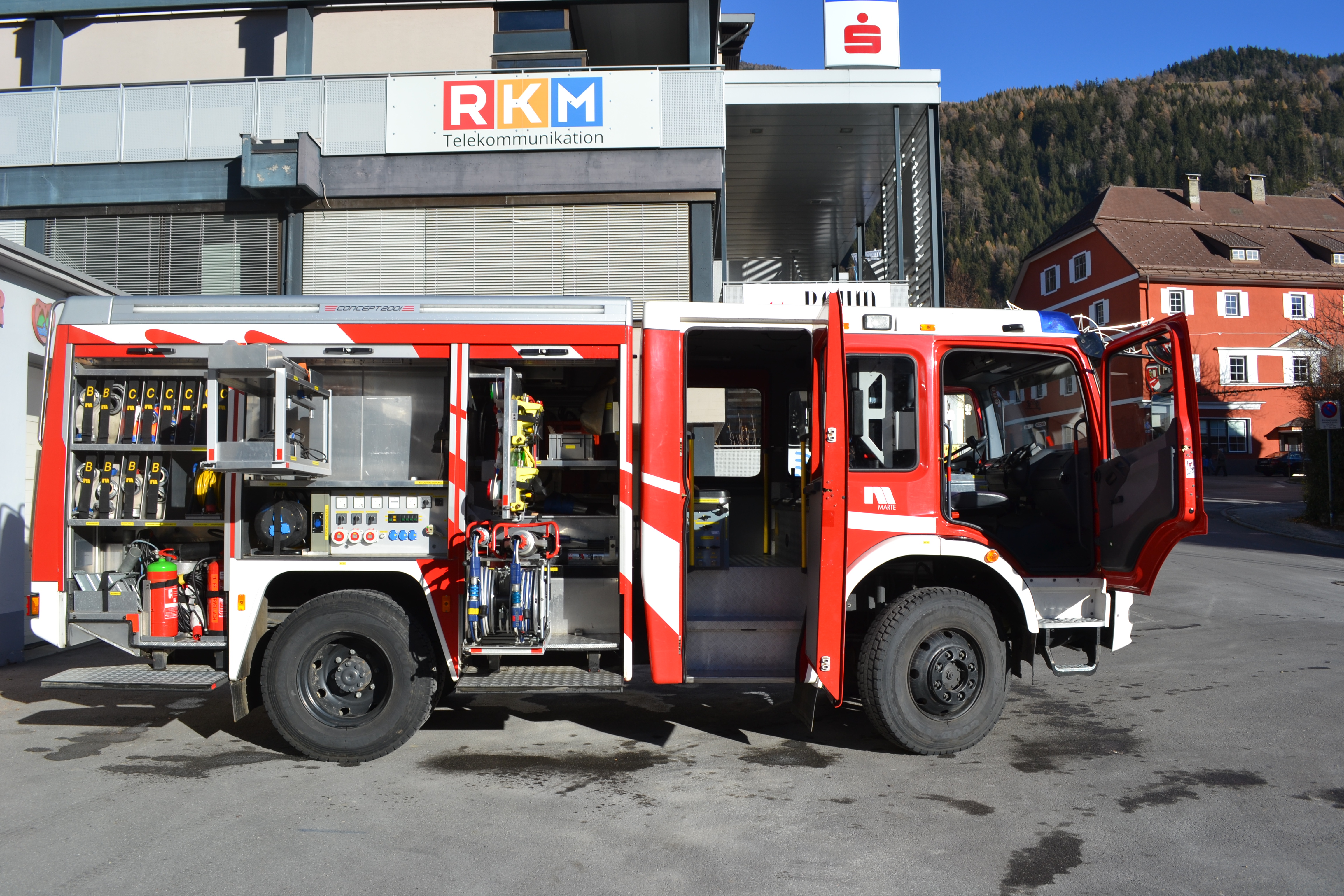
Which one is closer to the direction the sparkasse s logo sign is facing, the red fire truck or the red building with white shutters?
the red fire truck

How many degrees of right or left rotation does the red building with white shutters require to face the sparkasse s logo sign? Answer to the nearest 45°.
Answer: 0° — it already faces it

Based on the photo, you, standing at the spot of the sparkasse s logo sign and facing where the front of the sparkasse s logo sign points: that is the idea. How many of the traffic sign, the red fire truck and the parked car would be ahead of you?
1

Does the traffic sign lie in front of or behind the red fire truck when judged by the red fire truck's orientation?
in front

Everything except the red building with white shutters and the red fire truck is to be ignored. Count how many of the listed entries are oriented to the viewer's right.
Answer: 1

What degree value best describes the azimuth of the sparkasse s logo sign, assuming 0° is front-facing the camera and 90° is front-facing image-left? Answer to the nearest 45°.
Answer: approximately 0°

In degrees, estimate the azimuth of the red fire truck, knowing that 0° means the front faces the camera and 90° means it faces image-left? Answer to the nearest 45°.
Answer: approximately 270°

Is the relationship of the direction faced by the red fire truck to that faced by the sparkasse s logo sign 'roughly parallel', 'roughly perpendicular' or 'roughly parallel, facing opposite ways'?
roughly perpendicular

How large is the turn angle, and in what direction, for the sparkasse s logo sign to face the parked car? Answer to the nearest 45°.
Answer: approximately 135° to its left

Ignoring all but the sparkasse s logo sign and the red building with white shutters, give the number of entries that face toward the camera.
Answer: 2

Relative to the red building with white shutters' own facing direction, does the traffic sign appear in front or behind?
in front
